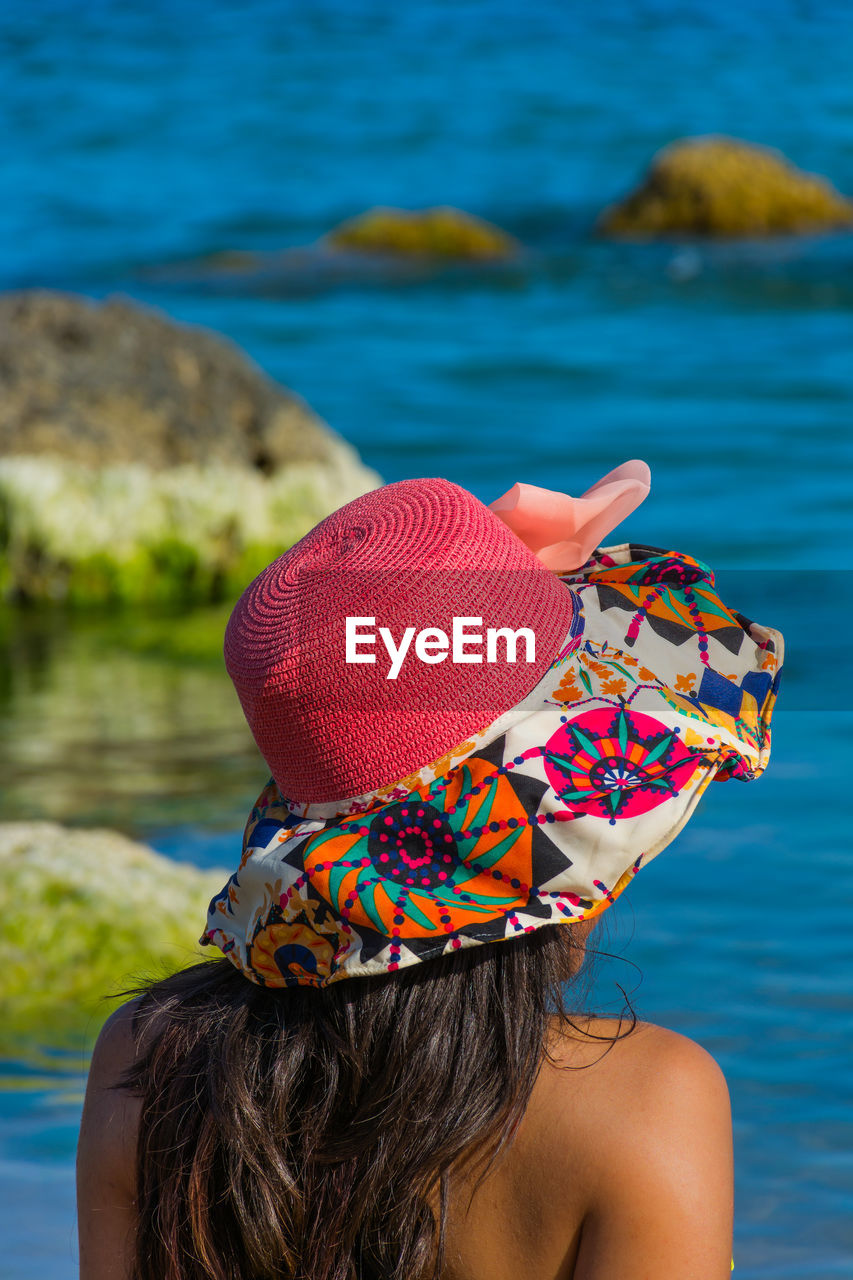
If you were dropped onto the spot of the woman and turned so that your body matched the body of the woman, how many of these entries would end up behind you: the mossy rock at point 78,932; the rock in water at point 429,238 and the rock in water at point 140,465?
0

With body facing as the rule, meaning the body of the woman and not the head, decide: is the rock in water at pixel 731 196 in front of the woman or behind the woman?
in front

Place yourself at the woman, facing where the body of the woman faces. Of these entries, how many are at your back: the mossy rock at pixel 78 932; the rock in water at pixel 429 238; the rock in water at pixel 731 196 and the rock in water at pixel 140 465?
0

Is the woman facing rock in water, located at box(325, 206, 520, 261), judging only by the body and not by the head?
yes

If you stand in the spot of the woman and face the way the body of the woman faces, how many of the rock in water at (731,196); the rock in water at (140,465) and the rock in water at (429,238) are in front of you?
3

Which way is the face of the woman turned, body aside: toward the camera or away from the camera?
away from the camera

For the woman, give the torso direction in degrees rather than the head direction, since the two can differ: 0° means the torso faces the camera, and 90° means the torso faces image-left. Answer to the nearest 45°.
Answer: approximately 180°

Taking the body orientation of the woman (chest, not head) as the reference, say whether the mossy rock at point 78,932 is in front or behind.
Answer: in front

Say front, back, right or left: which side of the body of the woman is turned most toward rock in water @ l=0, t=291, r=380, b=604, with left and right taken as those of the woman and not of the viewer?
front

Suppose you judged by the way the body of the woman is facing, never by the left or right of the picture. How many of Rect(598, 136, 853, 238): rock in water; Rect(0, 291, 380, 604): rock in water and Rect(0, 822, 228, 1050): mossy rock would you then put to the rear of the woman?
0
